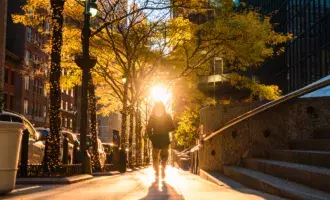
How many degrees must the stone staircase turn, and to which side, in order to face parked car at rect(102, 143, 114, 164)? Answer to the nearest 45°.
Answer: approximately 90° to its right

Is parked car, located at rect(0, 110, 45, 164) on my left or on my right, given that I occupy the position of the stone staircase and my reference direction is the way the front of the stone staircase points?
on my right

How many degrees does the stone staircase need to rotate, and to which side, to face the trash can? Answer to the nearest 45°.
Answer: approximately 45° to its right

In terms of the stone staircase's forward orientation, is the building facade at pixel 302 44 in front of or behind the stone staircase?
behind

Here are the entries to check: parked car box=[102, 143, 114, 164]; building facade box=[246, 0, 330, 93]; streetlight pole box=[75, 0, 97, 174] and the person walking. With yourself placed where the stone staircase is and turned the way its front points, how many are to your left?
0

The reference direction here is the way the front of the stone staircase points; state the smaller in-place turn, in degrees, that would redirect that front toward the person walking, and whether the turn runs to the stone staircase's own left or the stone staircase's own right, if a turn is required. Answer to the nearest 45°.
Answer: approximately 90° to the stone staircase's own right

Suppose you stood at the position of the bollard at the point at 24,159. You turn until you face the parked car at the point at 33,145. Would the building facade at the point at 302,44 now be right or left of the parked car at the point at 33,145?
right

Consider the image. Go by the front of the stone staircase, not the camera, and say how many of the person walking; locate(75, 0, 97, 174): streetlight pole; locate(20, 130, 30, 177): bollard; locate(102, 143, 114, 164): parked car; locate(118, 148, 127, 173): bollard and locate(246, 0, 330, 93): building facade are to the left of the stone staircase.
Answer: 0

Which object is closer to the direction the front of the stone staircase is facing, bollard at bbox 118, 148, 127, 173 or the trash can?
the trash can

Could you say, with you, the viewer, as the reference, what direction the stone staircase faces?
facing the viewer and to the left of the viewer

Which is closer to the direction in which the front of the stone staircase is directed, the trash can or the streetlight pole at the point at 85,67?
the trash can
